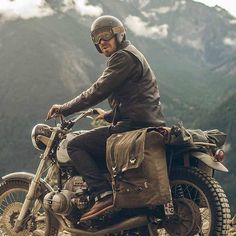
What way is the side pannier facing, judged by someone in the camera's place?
facing the viewer and to the left of the viewer
